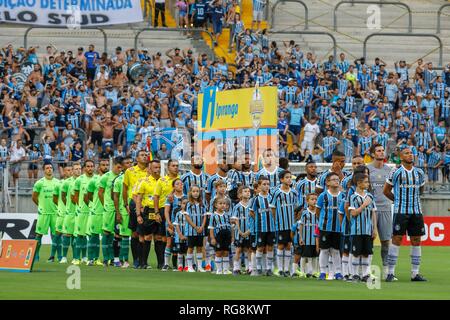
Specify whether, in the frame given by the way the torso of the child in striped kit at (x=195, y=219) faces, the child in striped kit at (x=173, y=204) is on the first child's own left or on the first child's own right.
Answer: on the first child's own right

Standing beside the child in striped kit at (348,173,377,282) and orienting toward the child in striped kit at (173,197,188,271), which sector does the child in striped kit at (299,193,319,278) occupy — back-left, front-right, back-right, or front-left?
front-right

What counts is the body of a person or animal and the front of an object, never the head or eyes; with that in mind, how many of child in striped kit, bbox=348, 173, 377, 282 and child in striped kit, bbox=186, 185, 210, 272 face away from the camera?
0

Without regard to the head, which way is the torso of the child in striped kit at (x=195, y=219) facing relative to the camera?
toward the camera

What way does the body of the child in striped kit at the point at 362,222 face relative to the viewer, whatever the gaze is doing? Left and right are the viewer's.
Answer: facing the viewer and to the right of the viewer

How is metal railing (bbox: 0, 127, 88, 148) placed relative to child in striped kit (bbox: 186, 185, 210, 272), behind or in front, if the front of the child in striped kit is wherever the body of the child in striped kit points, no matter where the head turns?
behind
